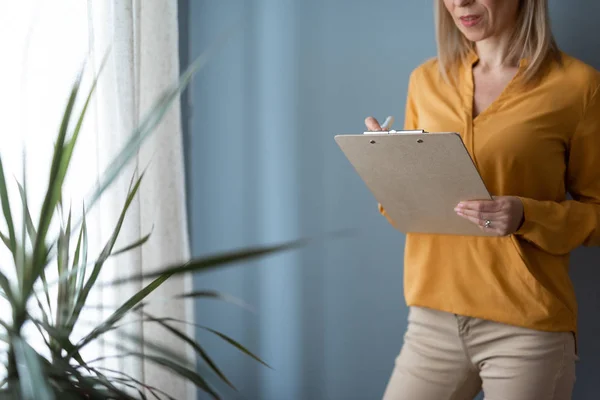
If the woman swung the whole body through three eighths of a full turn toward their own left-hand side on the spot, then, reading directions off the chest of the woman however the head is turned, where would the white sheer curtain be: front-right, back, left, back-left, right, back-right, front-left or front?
back

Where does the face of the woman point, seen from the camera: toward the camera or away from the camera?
toward the camera

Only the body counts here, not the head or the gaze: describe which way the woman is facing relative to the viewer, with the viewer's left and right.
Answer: facing the viewer and to the left of the viewer
